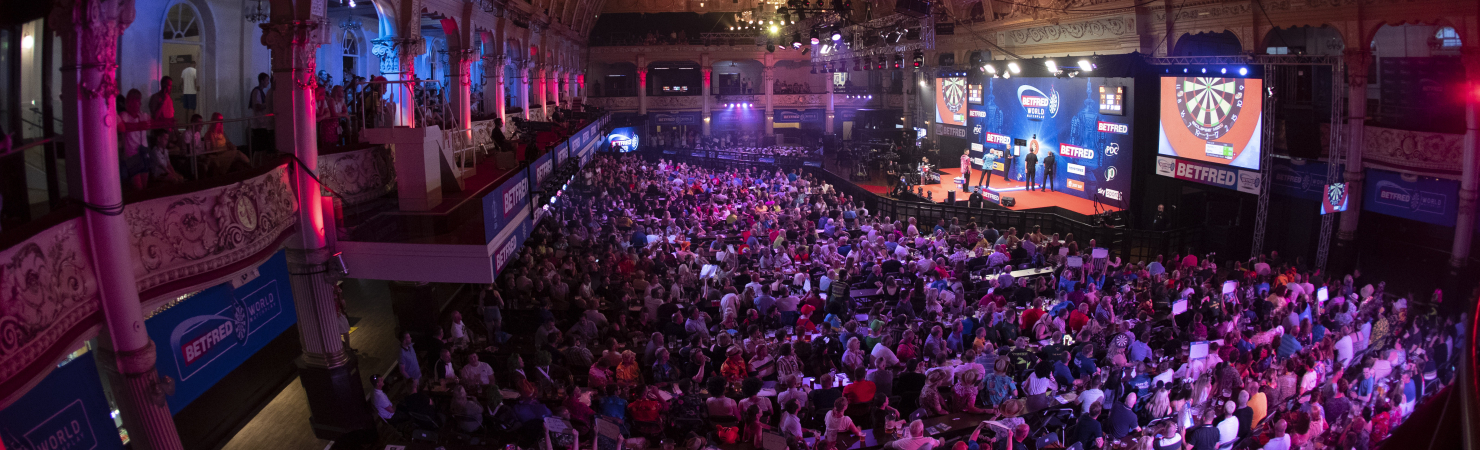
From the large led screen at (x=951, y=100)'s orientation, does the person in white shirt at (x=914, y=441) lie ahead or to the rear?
ahead

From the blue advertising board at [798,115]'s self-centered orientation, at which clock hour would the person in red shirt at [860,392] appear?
The person in red shirt is roughly at 12 o'clock from the blue advertising board.

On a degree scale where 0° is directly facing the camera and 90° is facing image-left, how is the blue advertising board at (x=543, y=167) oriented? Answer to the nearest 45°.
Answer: approximately 315°

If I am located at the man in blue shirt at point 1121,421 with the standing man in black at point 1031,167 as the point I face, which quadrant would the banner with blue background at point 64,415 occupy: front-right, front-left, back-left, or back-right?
back-left

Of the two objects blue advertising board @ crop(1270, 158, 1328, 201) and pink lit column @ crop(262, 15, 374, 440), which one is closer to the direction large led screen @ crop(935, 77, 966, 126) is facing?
the pink lit column

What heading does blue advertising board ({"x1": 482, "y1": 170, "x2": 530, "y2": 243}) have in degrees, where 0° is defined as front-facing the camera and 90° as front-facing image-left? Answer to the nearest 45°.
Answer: approximately 315°

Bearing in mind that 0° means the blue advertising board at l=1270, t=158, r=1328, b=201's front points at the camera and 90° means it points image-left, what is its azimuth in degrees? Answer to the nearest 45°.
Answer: approximately 45°

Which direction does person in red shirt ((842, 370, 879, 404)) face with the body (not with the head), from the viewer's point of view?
away from the camera

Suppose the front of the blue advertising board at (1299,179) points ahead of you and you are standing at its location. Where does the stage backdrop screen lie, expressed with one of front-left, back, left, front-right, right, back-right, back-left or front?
right

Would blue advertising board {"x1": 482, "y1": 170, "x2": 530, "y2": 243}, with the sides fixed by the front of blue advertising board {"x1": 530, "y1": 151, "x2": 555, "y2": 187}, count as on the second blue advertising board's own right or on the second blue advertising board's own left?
on the second blue advertising board's own right

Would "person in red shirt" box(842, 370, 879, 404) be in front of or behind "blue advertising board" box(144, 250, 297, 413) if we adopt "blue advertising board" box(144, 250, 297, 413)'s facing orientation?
in front
